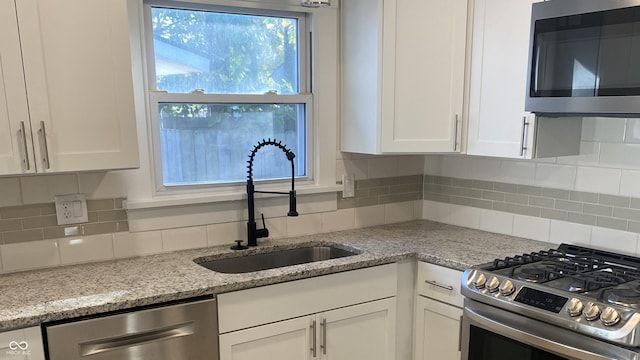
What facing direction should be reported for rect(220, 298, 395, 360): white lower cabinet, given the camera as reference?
facing the viewer and to the right of the viewer

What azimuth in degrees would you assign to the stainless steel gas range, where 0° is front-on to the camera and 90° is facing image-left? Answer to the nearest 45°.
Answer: approximately 45°

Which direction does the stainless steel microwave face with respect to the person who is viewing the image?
facing the viewer and to the left of the viewer

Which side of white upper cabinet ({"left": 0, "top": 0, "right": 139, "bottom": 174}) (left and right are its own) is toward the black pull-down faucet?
left

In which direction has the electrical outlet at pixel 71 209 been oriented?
toward the camera

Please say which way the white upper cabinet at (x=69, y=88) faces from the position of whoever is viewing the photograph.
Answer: facing the viewer

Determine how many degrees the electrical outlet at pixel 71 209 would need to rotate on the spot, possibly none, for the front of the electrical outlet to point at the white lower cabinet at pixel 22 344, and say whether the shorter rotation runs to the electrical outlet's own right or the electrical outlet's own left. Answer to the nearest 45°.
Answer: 0° — it already faces it

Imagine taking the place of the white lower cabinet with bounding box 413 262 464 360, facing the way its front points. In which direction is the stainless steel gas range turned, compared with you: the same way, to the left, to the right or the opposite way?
the same way

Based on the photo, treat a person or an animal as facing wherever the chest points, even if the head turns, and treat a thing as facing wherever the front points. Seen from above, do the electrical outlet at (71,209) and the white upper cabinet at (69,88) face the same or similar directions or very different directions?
same or similar directions
